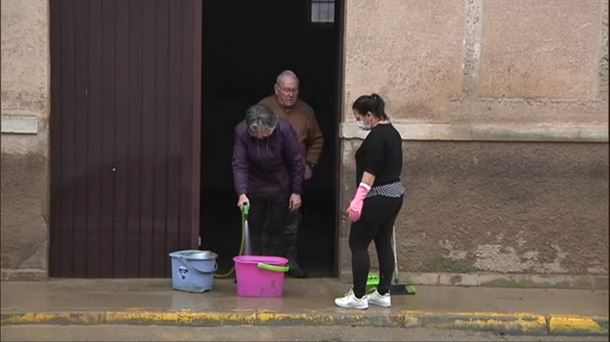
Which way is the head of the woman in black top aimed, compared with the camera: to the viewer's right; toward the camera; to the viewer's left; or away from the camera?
to the viewer's left

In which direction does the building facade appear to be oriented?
toward the camera

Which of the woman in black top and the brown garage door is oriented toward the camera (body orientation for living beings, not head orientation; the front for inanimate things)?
the brown garage door

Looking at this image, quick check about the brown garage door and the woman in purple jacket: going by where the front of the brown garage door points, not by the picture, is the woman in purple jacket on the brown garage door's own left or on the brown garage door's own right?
on the brown garage door's own left

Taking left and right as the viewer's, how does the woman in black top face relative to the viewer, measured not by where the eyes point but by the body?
facing to the left of the viewer

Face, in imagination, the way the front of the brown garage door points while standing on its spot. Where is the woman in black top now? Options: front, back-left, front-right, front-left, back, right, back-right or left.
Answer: front-left

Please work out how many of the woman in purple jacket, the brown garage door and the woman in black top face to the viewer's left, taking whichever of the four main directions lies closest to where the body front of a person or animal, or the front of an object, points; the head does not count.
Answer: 1

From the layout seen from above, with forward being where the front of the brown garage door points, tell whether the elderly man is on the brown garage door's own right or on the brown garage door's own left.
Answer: on the brown garage door's own left

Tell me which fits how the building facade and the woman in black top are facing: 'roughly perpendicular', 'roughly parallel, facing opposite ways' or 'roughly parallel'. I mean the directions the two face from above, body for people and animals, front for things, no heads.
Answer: roughly perpendicular

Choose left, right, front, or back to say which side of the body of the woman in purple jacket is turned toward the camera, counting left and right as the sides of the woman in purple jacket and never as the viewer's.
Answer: front

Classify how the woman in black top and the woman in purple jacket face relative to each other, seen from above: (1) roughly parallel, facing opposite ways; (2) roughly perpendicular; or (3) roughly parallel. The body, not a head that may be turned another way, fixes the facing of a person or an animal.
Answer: roughly perpendicular

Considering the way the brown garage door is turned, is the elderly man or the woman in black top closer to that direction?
the woman in black top

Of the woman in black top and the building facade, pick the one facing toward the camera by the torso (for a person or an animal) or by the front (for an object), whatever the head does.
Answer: the building facade

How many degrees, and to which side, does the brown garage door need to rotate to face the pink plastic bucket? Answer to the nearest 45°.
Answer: approximately 45° to its left
